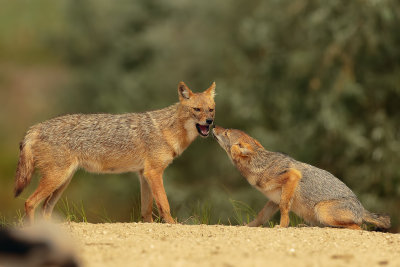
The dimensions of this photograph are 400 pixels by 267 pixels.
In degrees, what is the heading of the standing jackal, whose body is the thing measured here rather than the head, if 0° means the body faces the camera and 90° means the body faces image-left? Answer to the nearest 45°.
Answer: approximately 270°

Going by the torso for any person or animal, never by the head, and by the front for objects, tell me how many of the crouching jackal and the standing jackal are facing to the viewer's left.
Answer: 1

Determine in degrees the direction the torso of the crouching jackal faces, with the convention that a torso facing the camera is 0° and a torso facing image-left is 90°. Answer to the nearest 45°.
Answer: approximately 90°

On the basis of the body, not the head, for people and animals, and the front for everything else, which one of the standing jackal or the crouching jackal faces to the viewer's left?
the crouching jackal

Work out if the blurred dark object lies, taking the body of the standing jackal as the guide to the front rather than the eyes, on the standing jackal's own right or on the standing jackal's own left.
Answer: on the standing jackal's own right

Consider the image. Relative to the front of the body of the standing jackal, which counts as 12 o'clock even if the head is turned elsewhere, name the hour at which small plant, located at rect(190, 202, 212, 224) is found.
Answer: The small plant is roughly at 1 o'clock from the standing jackal.

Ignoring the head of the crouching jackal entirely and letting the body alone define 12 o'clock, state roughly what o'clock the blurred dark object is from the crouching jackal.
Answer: The blurred dark object is roughly at 10 o'clock from the crouching jackal.

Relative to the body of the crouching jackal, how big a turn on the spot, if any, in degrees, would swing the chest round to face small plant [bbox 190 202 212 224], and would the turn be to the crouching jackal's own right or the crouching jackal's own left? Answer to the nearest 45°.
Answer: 0° — it already faces it

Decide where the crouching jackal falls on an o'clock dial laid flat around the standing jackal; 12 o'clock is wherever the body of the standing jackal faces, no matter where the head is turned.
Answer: The crouching jackal is roughly at 1 o'clock from the standing jackal.

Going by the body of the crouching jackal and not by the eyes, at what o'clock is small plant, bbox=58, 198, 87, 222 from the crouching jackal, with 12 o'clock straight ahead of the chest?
The small plant is roughly at 12 o'clock from the crouching jackal.

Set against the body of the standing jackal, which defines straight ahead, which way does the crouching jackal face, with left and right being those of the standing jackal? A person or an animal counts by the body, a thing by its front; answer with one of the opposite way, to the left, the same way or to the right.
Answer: the opposite way
